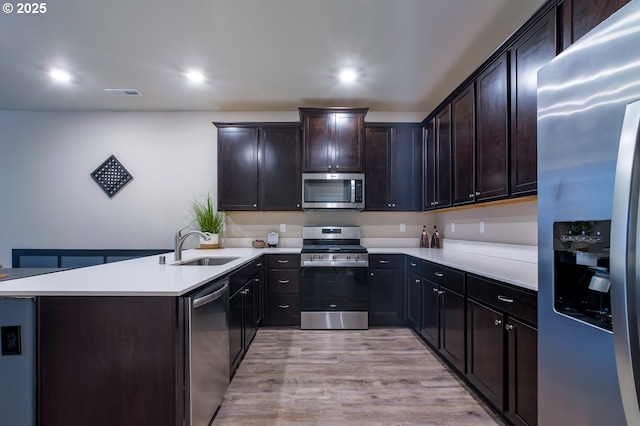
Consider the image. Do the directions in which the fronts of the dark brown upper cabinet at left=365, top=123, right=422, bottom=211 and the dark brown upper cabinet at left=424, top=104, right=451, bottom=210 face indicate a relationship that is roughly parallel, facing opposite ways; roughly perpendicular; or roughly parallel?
roughly perpendicular

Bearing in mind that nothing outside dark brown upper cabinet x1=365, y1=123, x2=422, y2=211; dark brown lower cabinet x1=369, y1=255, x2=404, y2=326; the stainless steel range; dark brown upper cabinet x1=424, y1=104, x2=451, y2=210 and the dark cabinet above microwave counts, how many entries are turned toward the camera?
4

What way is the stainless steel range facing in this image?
toward the camera

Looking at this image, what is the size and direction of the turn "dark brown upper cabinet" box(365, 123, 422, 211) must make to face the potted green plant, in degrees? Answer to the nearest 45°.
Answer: approximately 90° to its right

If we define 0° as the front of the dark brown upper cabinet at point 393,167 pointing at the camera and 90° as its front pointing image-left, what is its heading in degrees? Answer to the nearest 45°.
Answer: approximately 0°

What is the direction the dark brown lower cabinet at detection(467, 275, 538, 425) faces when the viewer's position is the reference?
facing the viewer and to the left of the viewer

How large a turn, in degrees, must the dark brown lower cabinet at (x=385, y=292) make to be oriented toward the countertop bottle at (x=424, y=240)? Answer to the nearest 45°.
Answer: approximately 135° to its left

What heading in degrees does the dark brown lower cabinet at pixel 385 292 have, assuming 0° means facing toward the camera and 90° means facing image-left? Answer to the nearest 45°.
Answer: approximately 0°

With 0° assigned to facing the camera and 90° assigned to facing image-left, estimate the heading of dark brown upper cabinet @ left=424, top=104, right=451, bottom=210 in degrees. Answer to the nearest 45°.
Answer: approximately 90°

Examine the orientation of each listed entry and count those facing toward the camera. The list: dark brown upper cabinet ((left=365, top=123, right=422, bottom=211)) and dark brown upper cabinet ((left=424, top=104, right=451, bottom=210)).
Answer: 1
